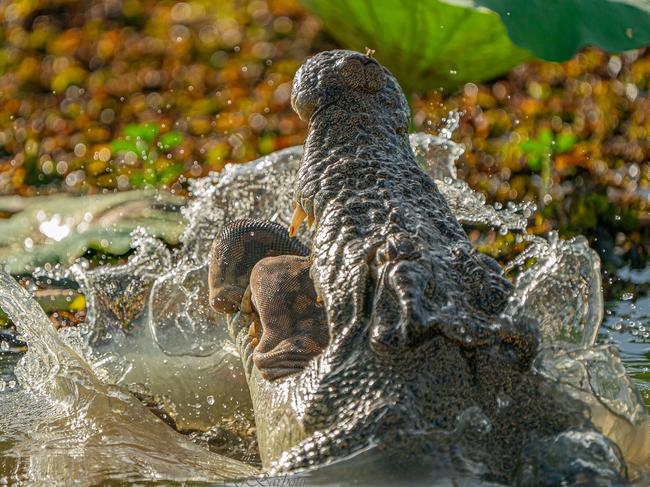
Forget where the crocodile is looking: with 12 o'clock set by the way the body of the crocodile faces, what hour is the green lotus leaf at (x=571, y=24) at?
The green lotus leaf is roughly at 2 o'clock from the crocodile.

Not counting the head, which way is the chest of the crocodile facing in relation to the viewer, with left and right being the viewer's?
facing away from the viewer and to the left of the viewer

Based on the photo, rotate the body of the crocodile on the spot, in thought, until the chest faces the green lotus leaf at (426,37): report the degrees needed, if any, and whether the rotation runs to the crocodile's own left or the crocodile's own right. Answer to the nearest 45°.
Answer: approximately 45° to the crocodile's own right
